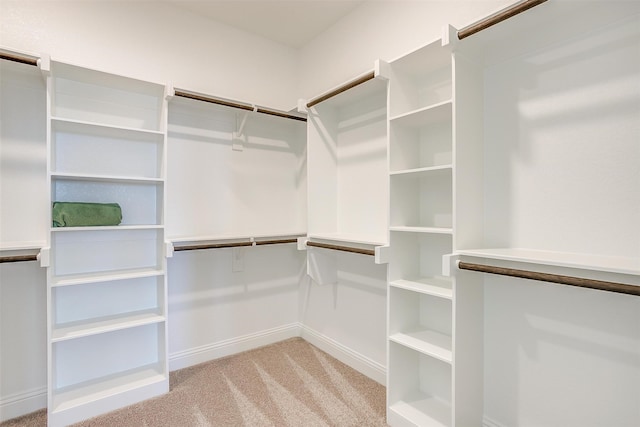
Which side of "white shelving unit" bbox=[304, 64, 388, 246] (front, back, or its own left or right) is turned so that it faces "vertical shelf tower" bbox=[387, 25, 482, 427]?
left

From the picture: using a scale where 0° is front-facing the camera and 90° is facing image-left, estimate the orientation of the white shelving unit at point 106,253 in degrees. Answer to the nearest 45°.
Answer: approximately 315°

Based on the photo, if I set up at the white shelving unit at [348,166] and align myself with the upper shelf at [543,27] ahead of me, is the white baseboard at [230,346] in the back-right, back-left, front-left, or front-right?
back-right

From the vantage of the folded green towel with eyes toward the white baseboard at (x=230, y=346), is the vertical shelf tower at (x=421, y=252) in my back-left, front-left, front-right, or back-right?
front-right

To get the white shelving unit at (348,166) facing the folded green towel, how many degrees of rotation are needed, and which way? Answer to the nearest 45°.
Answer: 0° — it already faces it

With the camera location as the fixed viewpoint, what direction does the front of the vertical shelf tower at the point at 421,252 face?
facing the viewer and to the left of the viewer

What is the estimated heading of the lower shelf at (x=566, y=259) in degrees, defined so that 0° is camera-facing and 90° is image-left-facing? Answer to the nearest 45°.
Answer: approximately 45°

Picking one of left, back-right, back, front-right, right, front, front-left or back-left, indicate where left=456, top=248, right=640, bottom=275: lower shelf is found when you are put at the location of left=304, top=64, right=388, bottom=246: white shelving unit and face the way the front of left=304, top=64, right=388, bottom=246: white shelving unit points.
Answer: left
